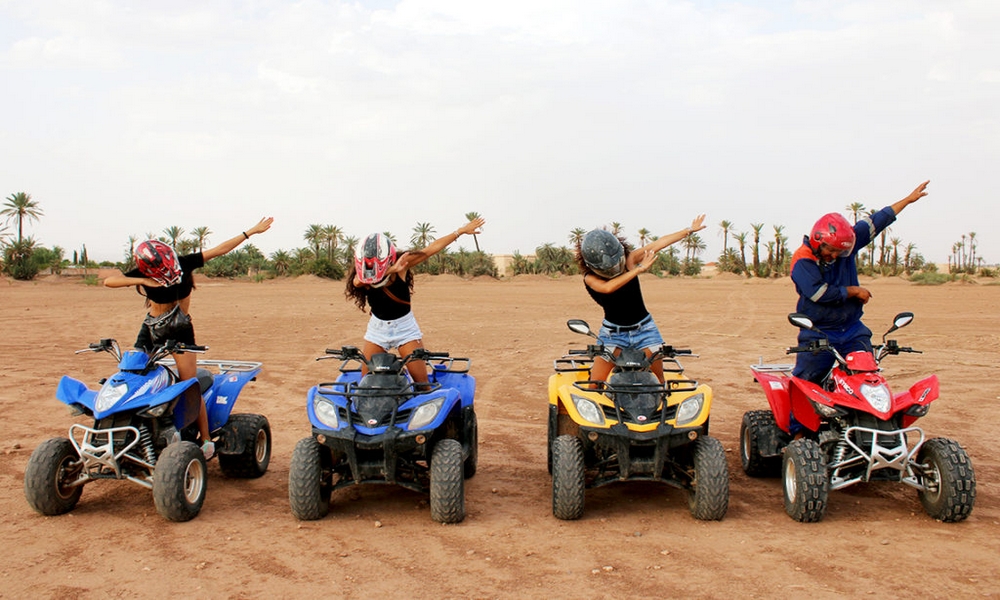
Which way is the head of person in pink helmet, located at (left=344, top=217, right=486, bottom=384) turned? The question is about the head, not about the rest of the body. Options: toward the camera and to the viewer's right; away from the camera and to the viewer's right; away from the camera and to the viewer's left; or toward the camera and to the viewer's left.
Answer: toward the camera and to the viewer's left

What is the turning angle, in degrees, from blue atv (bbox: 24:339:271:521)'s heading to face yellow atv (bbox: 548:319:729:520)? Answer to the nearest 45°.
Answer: approximately 90° to its left

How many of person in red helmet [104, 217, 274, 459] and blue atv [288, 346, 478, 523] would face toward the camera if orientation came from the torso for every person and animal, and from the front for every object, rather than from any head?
2

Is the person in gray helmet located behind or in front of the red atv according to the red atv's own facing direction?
behind

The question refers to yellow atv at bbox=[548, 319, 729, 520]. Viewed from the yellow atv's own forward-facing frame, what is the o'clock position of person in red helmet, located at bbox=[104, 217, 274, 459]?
The person in red helmet is roughly at 3 o'clock from the yellow atv.

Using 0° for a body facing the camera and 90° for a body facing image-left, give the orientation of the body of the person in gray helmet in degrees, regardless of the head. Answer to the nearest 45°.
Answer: approximately 0°

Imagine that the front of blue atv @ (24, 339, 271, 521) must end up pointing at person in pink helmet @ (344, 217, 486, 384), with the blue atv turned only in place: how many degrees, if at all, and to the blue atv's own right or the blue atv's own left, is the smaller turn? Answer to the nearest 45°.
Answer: approximately 135° to the blue atv's own left

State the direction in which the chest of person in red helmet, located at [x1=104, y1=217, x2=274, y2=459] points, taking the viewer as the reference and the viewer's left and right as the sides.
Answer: facing the viewer

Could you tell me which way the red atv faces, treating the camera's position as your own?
facing the viewer and to the right of the viewer

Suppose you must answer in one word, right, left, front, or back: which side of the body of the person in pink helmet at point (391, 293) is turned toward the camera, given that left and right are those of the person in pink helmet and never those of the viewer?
front

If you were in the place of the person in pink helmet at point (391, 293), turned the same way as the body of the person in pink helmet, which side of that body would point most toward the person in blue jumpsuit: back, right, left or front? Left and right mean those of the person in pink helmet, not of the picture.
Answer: left

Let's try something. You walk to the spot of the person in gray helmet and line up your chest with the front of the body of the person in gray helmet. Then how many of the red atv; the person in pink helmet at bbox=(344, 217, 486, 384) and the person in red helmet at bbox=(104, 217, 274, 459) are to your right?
2
